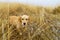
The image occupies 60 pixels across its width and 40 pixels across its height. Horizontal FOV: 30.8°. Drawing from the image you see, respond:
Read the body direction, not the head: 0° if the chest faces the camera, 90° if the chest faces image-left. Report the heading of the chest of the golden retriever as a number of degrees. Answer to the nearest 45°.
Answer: approximately 315°
